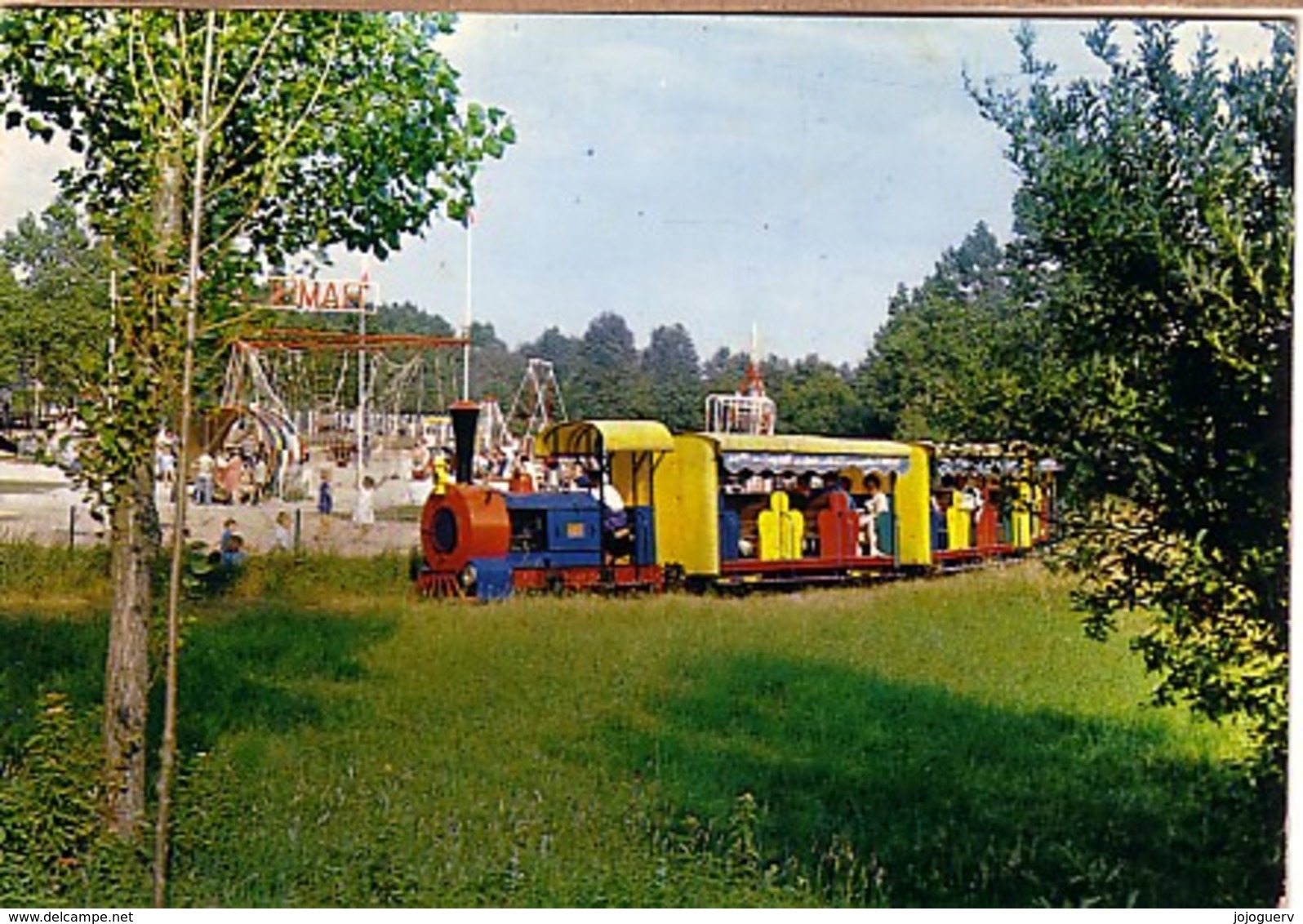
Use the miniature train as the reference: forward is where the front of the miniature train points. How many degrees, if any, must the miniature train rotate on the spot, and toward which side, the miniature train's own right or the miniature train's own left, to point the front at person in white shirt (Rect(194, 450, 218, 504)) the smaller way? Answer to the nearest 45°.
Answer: approximately 45° to the miniature train's own right

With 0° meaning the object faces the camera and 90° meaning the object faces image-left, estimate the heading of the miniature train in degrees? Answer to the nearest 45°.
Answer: approximately 45°
